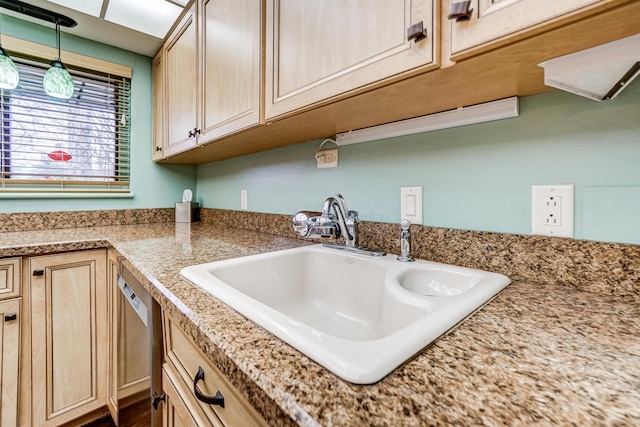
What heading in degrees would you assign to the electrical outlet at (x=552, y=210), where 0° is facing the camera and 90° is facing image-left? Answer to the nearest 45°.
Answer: approximately 0°

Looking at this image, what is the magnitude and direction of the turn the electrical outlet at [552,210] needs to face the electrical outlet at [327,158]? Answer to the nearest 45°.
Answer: approximately 90° to its right

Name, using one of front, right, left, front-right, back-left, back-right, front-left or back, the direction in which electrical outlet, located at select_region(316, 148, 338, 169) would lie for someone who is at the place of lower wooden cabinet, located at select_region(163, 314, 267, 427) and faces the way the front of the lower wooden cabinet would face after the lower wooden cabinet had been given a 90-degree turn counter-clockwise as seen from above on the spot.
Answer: back-left

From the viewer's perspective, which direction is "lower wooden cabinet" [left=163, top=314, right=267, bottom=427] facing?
to the viewer's left

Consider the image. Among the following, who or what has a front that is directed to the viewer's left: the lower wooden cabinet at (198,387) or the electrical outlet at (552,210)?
the lower wooden cabinet

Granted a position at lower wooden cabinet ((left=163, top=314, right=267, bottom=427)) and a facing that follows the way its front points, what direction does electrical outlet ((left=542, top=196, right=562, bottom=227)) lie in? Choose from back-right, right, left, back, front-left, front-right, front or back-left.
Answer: back

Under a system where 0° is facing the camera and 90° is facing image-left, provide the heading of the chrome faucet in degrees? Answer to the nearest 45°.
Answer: approximately 45°
